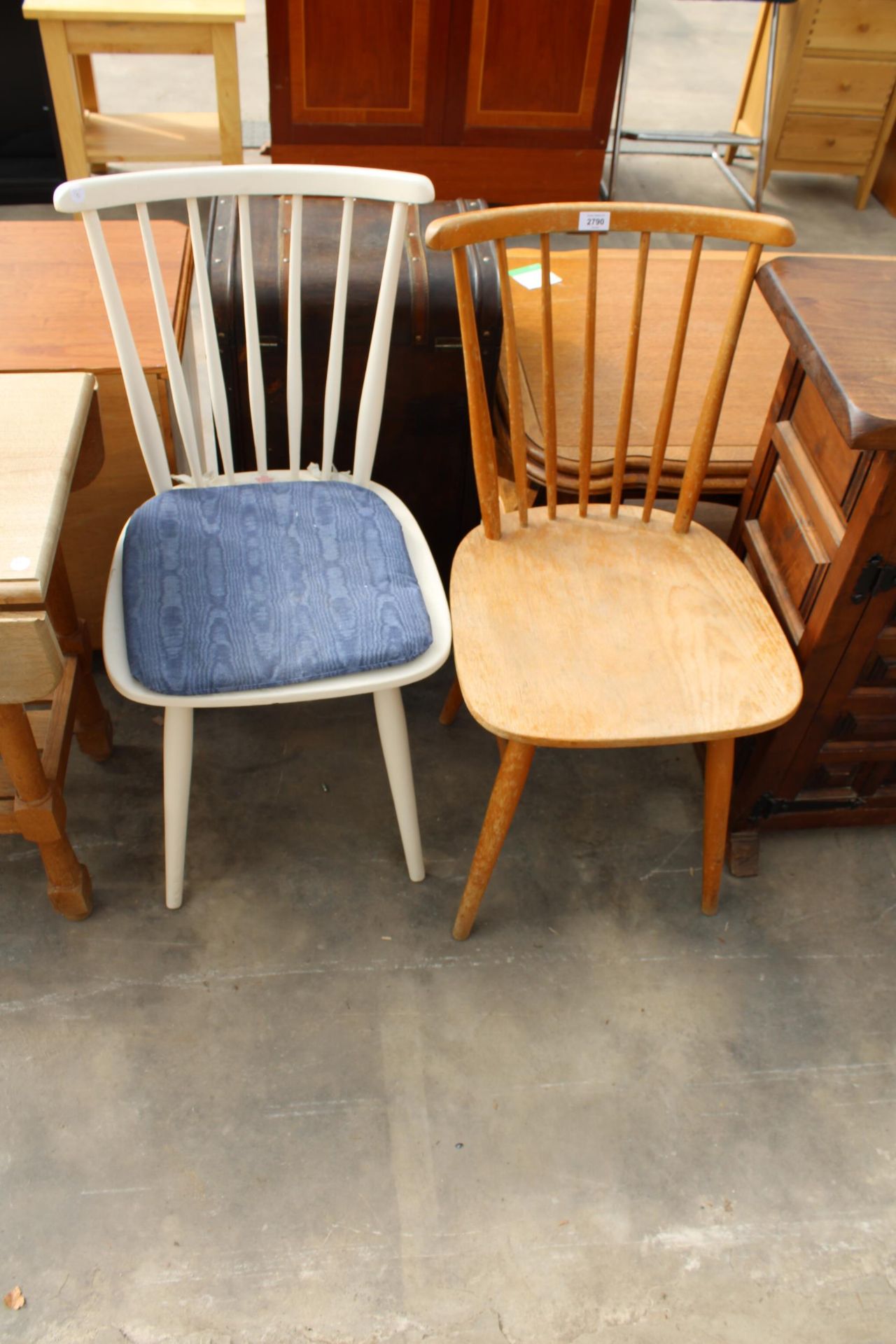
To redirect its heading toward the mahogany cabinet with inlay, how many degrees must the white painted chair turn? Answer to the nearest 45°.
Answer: approximately 180°

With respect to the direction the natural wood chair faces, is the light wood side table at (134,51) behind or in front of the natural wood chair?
behind

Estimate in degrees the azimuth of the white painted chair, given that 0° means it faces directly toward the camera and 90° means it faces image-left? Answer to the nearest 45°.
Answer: approximately 0°

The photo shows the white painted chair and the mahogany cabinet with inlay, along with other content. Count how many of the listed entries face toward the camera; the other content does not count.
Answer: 2

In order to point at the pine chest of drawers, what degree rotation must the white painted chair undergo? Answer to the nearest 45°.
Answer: approximately 135° to its left

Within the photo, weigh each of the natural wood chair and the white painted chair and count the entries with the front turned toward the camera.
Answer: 2

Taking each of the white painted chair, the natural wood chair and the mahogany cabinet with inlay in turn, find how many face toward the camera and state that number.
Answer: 3

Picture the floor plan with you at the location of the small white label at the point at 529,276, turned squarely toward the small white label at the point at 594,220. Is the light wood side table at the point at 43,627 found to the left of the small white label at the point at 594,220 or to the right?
right

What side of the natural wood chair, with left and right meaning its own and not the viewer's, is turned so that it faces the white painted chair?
right
